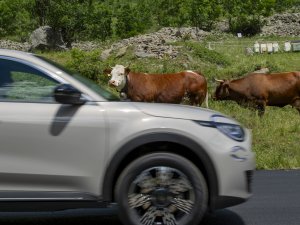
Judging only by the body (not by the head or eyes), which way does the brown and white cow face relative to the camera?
to the viewer's left

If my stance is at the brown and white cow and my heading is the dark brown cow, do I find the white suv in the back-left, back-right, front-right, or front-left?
back-right

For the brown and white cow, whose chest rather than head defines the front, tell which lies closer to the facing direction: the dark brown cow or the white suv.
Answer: the white suv

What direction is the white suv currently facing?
to the viewer's right

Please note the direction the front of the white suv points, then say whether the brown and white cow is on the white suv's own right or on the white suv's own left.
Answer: on the white suv's own left

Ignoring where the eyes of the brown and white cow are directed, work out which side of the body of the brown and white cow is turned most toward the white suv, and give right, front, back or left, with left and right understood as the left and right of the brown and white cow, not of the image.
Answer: left

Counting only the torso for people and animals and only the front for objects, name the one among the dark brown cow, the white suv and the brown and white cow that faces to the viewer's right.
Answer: the white suv

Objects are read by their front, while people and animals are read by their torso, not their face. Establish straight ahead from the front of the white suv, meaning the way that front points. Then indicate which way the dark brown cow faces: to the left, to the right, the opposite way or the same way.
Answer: the opposite way

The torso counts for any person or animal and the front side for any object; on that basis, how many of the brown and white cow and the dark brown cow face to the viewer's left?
2

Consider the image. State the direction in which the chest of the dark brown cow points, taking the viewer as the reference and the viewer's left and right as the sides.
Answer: facing to the left of the viewer

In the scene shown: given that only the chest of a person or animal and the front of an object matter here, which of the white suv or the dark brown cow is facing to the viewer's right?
the white suv
